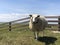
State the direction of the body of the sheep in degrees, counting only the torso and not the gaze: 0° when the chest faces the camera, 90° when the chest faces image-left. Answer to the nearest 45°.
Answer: approximately 45°
